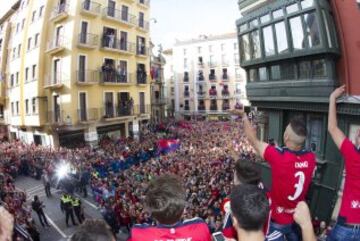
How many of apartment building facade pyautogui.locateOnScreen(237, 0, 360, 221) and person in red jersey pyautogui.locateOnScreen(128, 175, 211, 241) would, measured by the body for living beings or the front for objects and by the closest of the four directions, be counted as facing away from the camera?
1

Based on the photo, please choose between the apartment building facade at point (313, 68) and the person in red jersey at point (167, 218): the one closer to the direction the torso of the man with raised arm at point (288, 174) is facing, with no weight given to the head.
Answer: the apartment building facade

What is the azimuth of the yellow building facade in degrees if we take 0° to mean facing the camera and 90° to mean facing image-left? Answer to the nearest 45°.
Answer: approximately 315°

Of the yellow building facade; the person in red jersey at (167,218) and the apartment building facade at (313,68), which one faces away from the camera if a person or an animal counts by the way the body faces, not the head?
the person in red jersey

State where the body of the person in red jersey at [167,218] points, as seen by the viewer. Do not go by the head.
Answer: away from the camera

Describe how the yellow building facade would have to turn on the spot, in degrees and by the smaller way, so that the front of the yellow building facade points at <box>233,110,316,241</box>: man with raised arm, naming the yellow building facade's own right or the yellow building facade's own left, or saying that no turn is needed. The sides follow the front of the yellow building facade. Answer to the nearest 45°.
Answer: approximately 45° to the yellow building facade's own right

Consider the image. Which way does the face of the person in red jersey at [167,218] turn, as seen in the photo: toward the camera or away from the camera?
away from the camera

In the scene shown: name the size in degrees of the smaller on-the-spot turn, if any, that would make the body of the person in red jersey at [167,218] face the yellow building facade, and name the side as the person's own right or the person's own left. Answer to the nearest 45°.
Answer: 0° — they already face it

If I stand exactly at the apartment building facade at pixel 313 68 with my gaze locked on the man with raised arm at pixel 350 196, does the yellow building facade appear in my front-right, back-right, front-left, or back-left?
back-right

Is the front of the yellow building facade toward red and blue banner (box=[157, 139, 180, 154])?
yes

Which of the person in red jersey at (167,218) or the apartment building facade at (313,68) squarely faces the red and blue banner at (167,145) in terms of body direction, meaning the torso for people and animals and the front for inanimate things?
the person in red jersey

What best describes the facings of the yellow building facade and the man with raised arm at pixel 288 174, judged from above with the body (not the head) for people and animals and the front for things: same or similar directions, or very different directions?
very different directions
